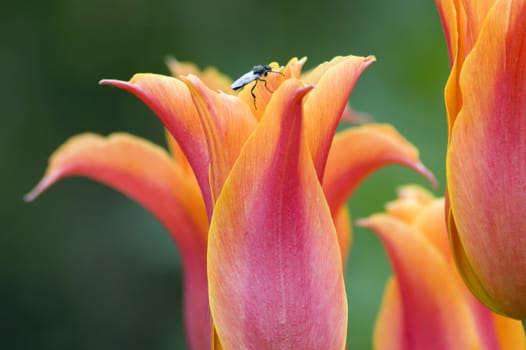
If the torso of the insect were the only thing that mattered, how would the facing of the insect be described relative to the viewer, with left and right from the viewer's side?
facing to the right of the viewer

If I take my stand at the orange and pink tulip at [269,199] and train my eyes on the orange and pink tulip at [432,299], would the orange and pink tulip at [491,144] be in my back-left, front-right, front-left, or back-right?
front-right
